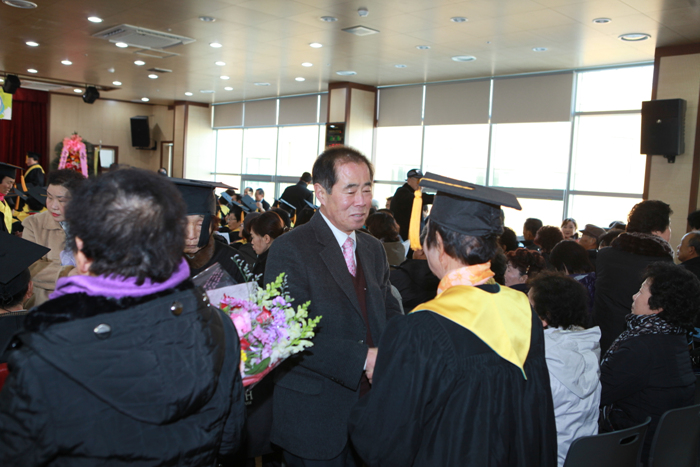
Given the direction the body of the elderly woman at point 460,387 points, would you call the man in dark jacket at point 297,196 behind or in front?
in front

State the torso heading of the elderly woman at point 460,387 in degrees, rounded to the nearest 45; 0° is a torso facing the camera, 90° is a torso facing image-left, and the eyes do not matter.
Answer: approximately 135°

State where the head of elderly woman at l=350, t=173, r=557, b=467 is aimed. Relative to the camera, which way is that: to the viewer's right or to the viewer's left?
to the viewer's left

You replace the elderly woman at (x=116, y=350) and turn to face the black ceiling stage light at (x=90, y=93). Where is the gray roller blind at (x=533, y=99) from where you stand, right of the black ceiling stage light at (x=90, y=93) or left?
right

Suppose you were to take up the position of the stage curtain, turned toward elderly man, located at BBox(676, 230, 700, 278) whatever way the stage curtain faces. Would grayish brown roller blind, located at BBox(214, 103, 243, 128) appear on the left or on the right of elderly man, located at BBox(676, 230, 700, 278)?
left

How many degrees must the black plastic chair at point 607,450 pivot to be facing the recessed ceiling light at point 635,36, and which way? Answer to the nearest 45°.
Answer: approximately 45° to its right

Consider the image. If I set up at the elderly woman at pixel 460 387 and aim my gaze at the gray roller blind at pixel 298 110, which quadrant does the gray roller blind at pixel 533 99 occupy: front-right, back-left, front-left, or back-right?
front-right

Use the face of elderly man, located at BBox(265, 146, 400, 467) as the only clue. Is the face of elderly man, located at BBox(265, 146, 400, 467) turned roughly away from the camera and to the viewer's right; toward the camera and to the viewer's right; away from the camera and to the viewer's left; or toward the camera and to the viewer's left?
toward the camera and to the viewer's right

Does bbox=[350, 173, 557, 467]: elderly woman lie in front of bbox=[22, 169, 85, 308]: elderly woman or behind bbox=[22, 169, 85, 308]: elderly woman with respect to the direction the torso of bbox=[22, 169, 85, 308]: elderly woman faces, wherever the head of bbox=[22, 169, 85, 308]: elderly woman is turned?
in front

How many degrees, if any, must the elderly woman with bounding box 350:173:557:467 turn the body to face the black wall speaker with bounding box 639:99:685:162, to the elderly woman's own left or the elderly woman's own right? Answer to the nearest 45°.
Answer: approximately 45° to the elderly woman's own right

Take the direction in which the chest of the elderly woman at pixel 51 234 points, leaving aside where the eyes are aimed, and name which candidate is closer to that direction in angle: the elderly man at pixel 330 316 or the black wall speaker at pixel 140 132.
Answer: the elderly man

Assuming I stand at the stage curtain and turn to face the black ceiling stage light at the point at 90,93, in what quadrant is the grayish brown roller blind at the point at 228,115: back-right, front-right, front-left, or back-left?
front-left
